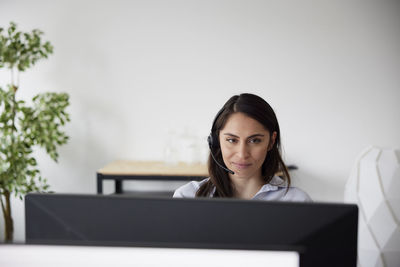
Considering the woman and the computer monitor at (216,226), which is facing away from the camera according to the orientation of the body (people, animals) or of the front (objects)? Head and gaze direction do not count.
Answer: the computer monitor

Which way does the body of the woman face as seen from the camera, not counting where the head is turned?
toward the camera

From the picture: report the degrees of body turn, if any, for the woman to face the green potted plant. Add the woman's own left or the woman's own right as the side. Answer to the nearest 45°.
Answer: approximately 135° to the woman's own right

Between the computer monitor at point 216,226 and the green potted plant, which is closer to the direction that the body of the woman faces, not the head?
the computer monitor

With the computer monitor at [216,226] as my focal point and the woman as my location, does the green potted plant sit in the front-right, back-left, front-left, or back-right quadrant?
back-right

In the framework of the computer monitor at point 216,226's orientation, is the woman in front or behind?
in front

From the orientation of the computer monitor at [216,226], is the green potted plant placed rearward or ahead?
ahead

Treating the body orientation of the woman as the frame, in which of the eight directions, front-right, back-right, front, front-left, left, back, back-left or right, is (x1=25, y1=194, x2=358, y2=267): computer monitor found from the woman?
front

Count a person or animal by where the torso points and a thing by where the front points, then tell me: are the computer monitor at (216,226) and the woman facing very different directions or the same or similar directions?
very different directions

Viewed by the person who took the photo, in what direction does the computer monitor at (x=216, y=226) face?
facing away from the viewer
